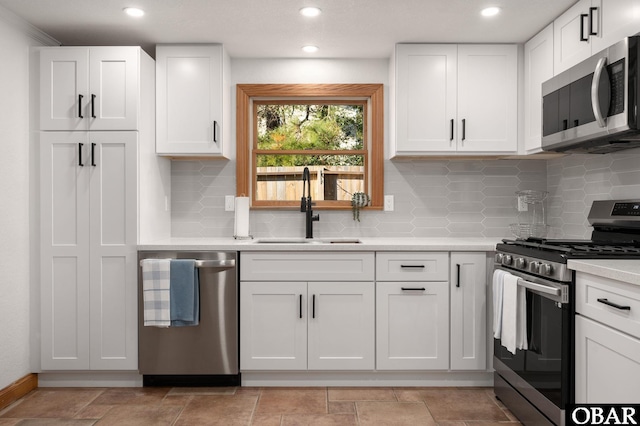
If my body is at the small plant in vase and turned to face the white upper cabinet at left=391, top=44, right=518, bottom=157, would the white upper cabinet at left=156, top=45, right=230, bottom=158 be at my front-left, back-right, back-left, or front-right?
back-right

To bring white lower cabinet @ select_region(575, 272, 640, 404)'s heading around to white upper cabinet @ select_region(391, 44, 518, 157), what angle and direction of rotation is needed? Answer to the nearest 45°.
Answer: approximately 90° to its right

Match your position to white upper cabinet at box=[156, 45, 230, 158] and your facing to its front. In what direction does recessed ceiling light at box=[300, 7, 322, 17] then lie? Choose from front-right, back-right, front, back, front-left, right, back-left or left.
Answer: front-left

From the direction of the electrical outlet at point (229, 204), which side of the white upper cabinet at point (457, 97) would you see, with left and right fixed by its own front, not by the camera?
right

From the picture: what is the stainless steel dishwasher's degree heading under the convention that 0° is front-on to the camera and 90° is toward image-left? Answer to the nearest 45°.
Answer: approximately 0°

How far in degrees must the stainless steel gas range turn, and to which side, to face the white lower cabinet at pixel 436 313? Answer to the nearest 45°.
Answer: approximately 90° to its right

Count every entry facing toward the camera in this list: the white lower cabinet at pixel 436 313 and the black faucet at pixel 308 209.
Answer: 2

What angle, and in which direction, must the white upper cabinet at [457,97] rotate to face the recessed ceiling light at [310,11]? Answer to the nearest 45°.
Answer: approximately 45° to its right
